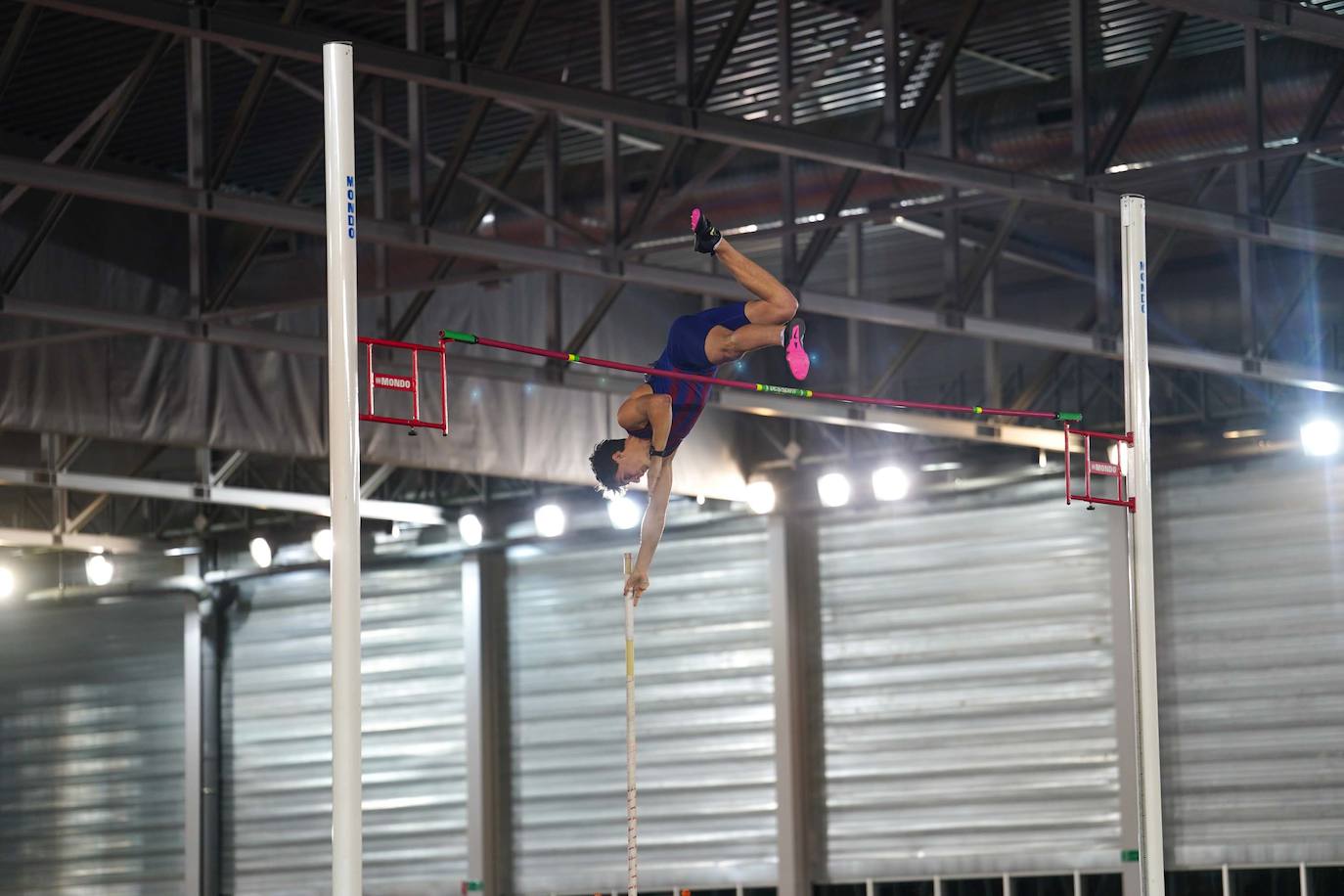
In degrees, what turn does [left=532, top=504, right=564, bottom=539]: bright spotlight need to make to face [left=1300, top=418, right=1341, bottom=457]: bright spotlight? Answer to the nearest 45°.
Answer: approximately 45° to its left

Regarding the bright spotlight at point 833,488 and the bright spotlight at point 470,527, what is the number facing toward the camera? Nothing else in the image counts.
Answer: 2

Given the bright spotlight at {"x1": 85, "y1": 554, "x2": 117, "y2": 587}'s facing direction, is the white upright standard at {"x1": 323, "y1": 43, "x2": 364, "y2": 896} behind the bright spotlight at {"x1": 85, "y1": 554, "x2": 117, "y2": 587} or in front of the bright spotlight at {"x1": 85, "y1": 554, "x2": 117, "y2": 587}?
in front

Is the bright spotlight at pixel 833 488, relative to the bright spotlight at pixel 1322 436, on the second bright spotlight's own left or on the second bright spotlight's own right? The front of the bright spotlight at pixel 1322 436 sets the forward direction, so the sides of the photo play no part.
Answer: on the second bright spotlight's own right

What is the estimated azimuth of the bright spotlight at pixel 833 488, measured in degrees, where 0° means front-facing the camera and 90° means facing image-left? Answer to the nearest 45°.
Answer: approximately 0°
